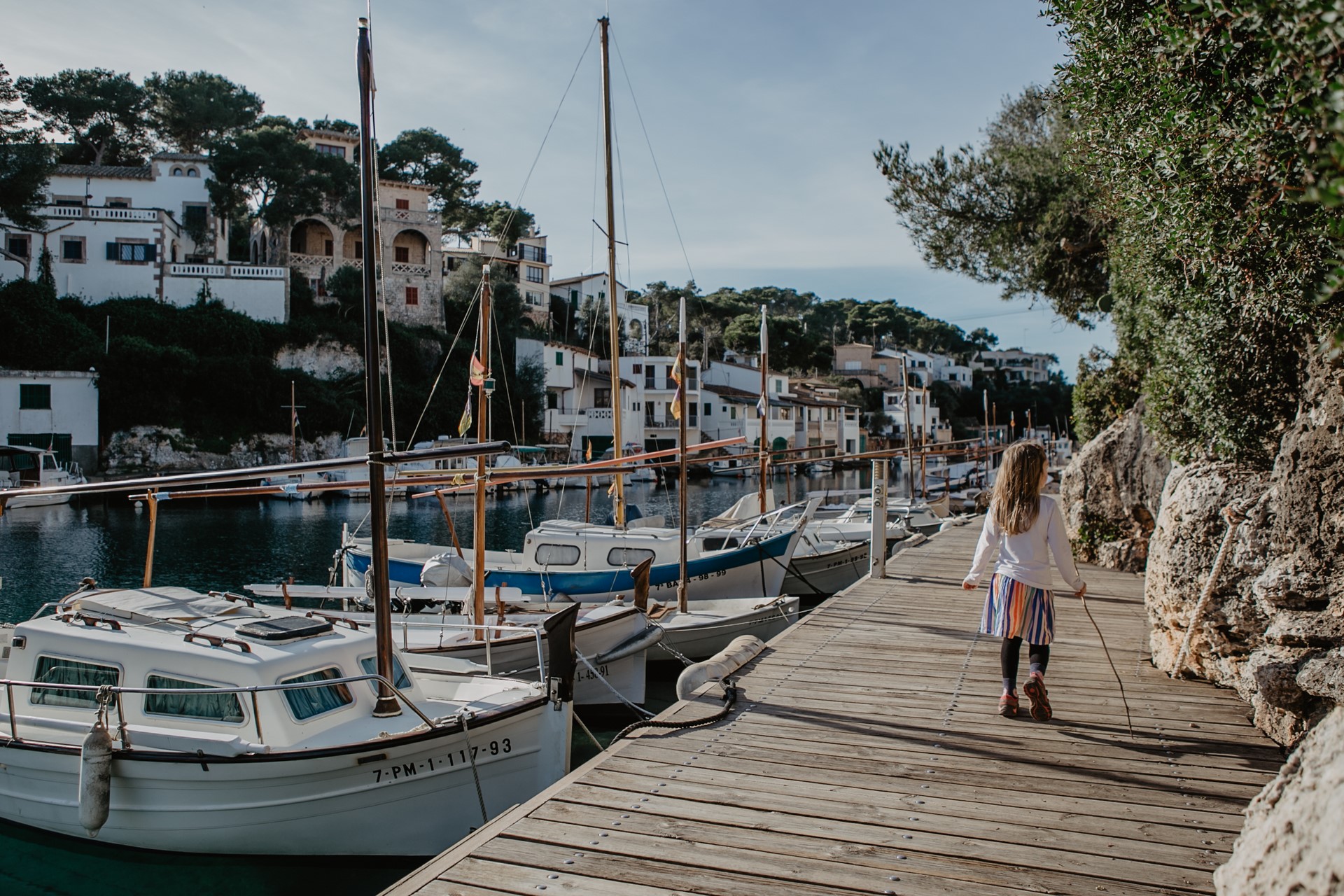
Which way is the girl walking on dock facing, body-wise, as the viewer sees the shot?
away from the camera

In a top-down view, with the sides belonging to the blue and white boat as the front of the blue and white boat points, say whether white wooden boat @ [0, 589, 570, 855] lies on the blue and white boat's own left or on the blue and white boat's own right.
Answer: on the blue and white boat's own right

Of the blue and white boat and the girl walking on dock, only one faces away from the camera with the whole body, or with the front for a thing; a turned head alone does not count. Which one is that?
the girl walking on dock

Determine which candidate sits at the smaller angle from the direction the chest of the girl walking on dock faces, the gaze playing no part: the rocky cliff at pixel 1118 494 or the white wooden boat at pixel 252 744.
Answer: the rocky cliff

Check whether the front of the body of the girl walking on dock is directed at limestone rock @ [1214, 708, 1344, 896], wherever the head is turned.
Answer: no

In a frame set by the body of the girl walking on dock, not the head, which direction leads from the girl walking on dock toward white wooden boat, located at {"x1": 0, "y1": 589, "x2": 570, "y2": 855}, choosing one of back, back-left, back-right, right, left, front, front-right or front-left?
left

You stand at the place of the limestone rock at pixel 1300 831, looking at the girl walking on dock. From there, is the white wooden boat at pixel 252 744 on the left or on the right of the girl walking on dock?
left

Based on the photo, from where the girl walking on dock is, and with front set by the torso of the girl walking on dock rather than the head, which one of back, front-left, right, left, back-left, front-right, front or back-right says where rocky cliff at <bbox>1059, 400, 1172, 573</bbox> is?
front

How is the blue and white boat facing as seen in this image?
to the viewer's right

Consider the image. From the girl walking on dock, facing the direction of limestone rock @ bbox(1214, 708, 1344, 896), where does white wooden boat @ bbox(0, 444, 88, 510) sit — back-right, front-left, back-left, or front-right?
back-right

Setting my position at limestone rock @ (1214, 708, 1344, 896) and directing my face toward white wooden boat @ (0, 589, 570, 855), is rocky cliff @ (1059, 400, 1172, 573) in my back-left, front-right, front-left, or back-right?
front-right
